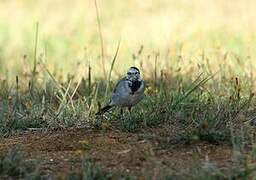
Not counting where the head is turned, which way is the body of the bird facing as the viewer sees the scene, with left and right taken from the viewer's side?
facing the viewer and to the right of the viewer
